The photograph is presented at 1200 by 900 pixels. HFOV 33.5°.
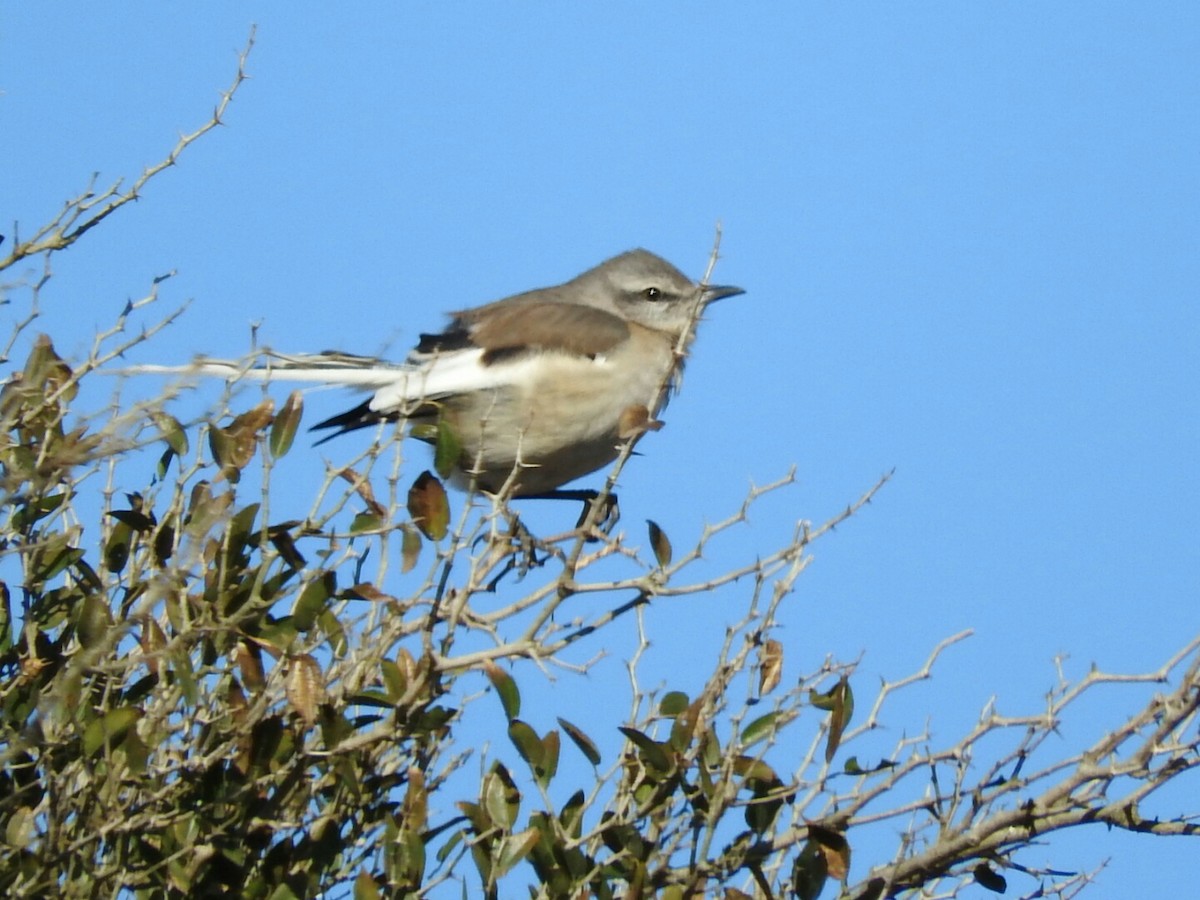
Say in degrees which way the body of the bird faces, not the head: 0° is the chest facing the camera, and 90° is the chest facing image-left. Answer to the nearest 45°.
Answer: approximately 270°
